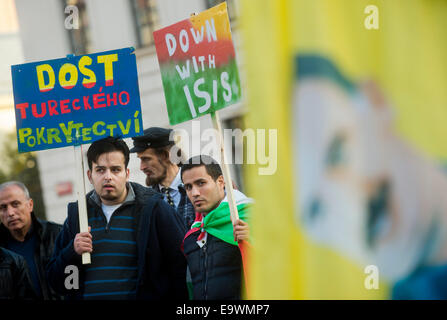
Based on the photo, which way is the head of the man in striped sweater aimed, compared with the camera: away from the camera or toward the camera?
toward the camera

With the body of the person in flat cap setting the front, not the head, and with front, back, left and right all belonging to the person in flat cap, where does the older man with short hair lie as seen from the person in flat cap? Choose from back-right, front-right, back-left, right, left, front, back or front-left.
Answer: front-right

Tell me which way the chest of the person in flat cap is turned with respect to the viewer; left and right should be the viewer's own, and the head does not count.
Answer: facing the viewer and to the left of the viewer

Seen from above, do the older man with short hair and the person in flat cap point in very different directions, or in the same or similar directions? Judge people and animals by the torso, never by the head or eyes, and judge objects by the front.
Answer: same or similar directions

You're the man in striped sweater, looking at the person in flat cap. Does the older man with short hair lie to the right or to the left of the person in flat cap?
left

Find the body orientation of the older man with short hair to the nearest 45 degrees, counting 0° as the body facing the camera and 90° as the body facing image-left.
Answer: approximately 45°

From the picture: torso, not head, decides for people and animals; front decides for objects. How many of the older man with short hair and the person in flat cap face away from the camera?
0

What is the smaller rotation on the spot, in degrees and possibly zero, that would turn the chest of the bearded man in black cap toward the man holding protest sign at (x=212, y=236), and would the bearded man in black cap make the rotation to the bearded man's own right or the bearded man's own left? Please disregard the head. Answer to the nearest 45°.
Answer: approximately 45° to the bearded man's own left

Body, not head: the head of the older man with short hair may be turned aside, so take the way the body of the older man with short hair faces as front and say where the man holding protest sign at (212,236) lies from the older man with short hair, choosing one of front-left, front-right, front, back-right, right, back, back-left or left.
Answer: left

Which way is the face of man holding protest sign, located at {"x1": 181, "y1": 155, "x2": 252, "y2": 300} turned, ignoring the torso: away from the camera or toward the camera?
toward the camera

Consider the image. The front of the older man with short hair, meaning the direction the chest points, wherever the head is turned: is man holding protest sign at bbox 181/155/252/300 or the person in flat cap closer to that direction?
the man holding protest sign

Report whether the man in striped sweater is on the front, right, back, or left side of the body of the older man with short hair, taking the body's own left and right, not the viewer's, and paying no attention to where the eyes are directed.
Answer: left
